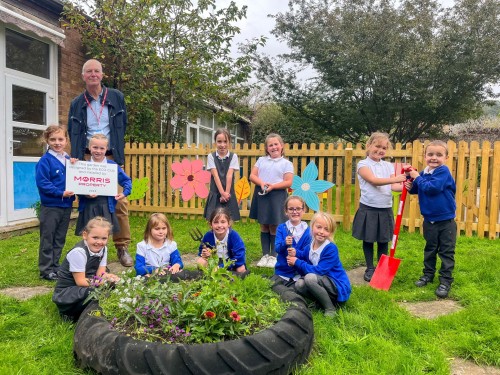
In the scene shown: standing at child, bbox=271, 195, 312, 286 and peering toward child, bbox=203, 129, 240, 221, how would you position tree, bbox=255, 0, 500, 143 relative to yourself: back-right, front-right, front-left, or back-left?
front-right

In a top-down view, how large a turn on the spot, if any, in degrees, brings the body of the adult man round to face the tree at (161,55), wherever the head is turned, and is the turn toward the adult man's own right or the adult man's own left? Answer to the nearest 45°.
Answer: approximately 180°

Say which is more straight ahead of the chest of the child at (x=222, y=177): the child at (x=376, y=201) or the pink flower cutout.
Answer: the child

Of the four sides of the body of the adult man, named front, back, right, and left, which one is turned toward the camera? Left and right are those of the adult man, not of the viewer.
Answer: front

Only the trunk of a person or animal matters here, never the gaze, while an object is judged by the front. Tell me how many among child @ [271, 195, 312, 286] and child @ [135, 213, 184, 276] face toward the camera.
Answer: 2

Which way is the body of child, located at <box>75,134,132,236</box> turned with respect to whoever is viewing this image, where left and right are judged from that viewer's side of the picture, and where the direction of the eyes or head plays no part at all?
facing the viewer

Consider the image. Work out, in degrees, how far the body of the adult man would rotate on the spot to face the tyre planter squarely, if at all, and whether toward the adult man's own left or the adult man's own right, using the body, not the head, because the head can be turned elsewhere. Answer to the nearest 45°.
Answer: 0° — they already face it

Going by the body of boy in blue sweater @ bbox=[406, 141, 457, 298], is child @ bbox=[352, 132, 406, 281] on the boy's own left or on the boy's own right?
on the boy's own right

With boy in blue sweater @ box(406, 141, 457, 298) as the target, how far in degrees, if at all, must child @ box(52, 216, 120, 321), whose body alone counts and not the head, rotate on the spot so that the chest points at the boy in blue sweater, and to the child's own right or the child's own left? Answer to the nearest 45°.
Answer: approximately 45° to the child's own left

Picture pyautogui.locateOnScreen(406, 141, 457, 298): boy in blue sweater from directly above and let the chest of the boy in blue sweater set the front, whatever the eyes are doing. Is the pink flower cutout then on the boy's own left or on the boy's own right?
on the boy's own right

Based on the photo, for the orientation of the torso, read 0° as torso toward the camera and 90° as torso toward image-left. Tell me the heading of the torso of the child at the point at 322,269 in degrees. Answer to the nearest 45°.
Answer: approximately 45°

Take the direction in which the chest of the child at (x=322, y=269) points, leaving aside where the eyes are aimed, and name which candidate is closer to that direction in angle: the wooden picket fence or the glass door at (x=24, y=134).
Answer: the glass door
